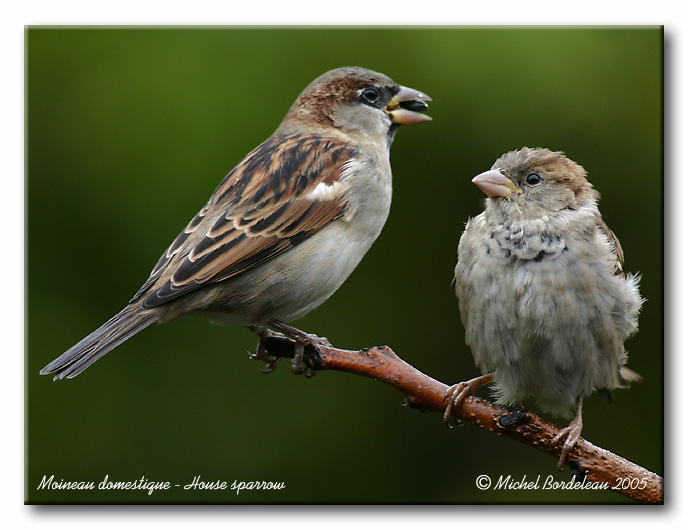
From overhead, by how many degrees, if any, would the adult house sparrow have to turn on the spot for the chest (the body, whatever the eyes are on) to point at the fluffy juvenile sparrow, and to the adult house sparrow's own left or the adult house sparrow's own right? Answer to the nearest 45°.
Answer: approximately 45° to the adult house sparrow's own right

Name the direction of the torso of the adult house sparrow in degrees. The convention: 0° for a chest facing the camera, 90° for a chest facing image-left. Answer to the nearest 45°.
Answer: approximately 270°
